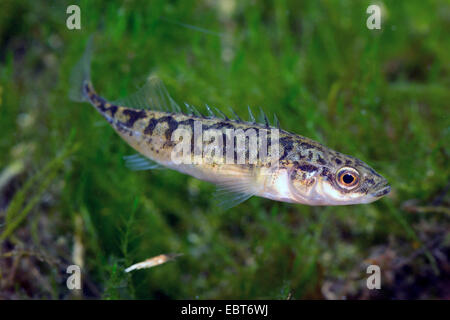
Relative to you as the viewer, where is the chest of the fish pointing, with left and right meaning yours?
facing to the right of the viewer
